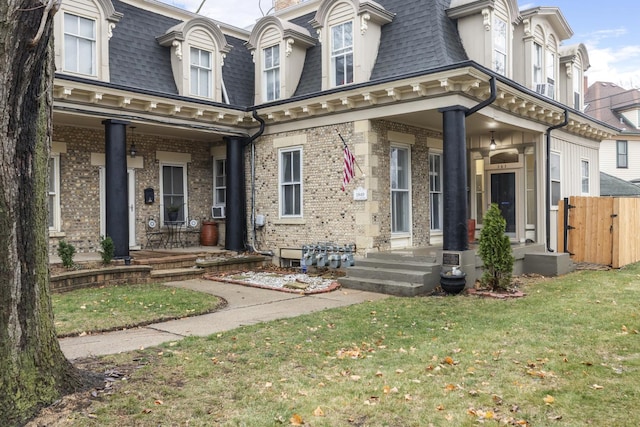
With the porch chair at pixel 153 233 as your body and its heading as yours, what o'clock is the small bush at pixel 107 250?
The small bush is roughly at 2 o'clock from the porch chair.

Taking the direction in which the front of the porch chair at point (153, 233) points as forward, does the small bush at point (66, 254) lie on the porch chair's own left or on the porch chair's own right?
on the porch chair's own right

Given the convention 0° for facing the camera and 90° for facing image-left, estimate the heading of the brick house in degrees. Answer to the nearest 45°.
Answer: approximately 315°

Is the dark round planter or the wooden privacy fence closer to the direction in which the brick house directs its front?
the dark round planter

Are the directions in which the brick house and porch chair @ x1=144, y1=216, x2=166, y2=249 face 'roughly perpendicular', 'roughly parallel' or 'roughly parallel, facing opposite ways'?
roughly parallel

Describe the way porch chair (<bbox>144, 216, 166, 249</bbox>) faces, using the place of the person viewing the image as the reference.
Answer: facing the viewer and to the right of the viewer

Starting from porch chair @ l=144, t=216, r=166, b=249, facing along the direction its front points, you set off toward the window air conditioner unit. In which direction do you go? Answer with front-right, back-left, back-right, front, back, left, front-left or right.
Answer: front-left

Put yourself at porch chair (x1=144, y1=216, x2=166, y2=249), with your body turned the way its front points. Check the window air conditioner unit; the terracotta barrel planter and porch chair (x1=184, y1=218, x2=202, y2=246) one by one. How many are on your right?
0

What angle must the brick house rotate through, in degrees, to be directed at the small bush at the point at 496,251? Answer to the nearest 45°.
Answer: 0° — it already faces it

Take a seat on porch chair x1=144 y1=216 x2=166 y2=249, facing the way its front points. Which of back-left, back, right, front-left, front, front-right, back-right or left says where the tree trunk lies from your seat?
front-right

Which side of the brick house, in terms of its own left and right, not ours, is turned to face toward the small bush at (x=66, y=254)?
right

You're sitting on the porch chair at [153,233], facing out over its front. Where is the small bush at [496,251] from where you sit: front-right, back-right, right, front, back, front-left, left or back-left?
front
